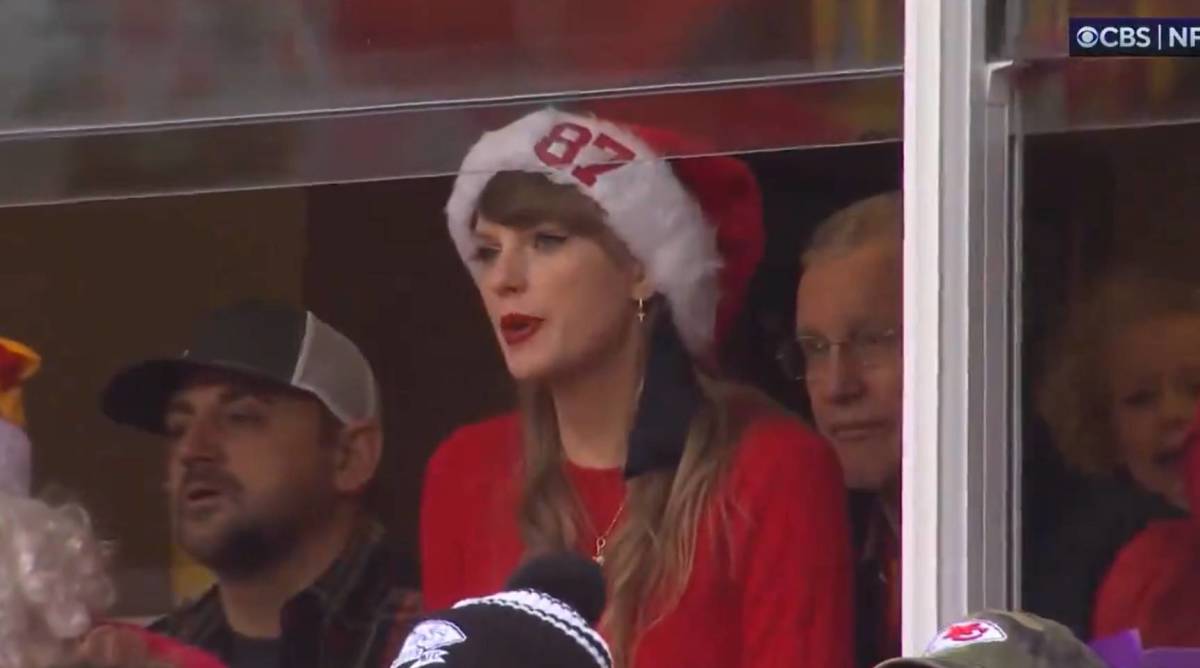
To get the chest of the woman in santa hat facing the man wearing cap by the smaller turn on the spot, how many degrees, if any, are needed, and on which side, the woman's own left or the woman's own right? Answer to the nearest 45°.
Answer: approximately 45° to the woman's own right

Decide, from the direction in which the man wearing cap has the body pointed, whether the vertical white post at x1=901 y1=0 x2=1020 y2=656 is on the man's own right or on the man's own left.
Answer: on the man's own left

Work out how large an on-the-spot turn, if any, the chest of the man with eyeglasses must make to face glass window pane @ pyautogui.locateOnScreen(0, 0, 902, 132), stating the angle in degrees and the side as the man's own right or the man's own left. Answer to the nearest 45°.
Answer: approximately 45° to the man's own right

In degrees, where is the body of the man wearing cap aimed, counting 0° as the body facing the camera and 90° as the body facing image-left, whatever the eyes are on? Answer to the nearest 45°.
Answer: approximately 45°

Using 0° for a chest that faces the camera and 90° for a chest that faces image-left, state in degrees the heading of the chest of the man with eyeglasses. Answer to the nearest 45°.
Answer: approximately 45°

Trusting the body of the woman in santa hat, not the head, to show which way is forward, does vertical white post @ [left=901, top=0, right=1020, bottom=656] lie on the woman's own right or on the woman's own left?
on the woman's own left

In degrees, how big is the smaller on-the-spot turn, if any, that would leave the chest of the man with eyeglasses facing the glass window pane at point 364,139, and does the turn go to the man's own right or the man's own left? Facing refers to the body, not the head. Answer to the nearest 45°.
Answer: approximately 45° to the man's own right

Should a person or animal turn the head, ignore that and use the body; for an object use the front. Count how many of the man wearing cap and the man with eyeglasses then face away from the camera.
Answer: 0
